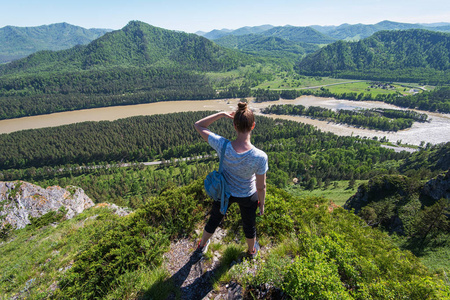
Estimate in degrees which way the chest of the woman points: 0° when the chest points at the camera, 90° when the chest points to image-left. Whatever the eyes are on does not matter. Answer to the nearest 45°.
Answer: approximately 180°

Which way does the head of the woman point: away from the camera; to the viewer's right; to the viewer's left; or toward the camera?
away from the camera
